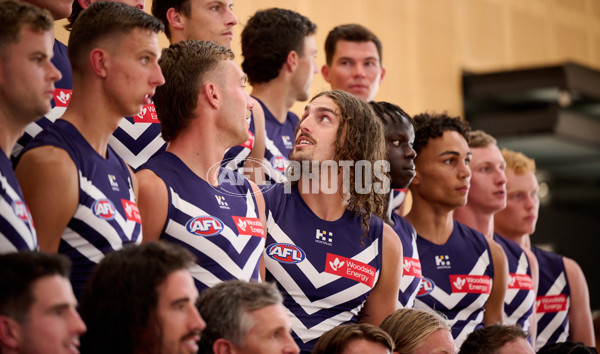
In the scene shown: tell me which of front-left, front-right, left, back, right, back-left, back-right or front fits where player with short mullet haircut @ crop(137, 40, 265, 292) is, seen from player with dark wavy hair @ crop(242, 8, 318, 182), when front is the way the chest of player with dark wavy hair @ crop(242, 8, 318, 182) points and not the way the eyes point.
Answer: right

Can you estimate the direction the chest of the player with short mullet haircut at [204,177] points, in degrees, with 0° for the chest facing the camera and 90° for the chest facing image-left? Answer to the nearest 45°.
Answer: approximately 315°

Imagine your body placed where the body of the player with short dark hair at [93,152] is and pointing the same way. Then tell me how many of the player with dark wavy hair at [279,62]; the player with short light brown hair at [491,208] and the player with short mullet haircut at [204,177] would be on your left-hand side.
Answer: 3

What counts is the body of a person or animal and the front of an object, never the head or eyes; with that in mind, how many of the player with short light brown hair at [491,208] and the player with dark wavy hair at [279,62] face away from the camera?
0

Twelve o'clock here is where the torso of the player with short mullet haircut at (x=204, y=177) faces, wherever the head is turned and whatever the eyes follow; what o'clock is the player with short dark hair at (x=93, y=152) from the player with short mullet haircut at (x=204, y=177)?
the player with short dark hair at (x=93, y=152) is roughly at 3 o'clock from the player with short mullet haircut at (x=204, y=177).

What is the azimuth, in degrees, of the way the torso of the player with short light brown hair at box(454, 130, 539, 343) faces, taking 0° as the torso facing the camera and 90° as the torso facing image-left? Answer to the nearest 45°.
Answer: approximately 315°

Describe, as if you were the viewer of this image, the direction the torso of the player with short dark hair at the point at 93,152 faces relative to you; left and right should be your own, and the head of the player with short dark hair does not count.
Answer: facing the viewer and to the right of the viewer

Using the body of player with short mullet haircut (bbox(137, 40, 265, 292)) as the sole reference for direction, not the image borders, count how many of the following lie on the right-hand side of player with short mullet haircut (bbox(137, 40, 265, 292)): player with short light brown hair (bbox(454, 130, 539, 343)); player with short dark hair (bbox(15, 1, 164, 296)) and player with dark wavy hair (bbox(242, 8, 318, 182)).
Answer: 1

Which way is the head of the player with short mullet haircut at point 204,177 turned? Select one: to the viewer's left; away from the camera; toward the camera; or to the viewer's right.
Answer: to the viewer's right

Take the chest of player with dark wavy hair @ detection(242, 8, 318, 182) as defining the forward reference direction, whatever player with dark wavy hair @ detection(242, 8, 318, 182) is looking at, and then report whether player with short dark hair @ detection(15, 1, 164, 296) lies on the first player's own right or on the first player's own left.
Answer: on the first player's own right

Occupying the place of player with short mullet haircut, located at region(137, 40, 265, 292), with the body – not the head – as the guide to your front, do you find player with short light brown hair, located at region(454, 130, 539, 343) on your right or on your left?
on your left

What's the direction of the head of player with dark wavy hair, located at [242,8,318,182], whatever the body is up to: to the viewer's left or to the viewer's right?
to the viewer's right

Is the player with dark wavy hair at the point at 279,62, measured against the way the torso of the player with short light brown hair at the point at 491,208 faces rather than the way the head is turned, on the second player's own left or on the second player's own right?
on the second player's own right
